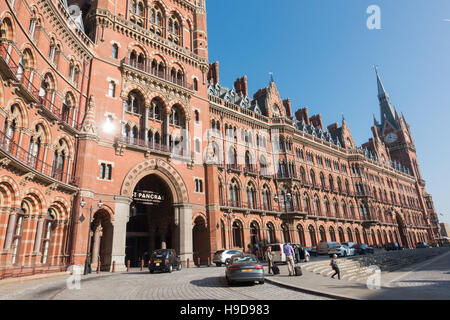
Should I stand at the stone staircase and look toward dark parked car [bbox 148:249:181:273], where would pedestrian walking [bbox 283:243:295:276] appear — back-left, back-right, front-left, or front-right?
front-left

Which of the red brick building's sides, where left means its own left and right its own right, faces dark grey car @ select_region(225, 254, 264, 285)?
front

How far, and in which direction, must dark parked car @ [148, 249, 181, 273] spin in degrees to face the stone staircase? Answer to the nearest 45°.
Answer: approximately 45° to its right

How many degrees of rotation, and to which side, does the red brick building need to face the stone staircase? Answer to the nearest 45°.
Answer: approximately 45° to its left

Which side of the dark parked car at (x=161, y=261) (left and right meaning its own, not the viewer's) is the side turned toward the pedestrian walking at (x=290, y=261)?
right

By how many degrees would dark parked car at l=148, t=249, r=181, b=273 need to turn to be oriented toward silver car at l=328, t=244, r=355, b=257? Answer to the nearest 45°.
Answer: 0° — it already faces it

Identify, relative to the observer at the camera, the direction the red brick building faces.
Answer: facing the viewer and to the right of the viewer
